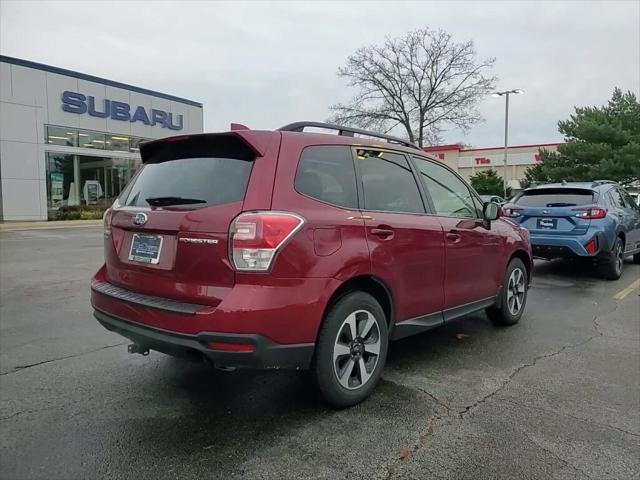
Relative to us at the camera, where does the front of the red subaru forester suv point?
facing away from the viewer and to the right of the viewer

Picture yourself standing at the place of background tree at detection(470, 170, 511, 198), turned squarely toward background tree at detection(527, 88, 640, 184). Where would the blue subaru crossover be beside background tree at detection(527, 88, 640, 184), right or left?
right

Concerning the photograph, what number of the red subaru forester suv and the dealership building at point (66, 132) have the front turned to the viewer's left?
0

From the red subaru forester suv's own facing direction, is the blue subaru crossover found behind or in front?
in front

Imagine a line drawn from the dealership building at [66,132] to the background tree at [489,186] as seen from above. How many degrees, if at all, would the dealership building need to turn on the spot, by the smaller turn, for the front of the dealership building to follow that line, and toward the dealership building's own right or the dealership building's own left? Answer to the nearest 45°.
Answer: approximately 45° to the dealership building's own left

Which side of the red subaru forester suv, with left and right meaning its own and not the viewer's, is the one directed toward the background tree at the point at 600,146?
front

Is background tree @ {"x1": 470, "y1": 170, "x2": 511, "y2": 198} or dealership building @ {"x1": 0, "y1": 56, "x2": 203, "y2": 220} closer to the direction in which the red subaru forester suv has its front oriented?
the background tree

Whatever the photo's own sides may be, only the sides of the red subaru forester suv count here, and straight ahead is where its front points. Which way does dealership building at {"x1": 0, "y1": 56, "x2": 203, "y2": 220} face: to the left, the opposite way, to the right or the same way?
to the right

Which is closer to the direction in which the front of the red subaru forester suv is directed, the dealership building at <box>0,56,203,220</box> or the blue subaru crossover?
the blue subaru crossover

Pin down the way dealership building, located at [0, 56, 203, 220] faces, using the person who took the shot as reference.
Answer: facing the viewer and to the right of the viewer

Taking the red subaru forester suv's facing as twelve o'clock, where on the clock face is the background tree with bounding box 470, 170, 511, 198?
The background tree is roughly at 11 o'clock from the red subaru forester suv.

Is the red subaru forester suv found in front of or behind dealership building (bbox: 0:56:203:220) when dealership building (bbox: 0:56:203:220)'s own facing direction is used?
in front
